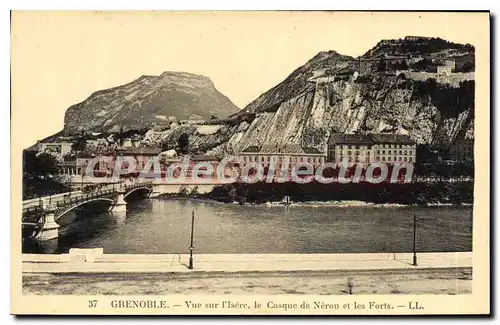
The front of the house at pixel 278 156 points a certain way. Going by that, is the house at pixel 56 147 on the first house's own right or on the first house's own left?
on the first house's own right

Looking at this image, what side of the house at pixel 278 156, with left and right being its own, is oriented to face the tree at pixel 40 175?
right

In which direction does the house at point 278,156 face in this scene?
toward the camera
